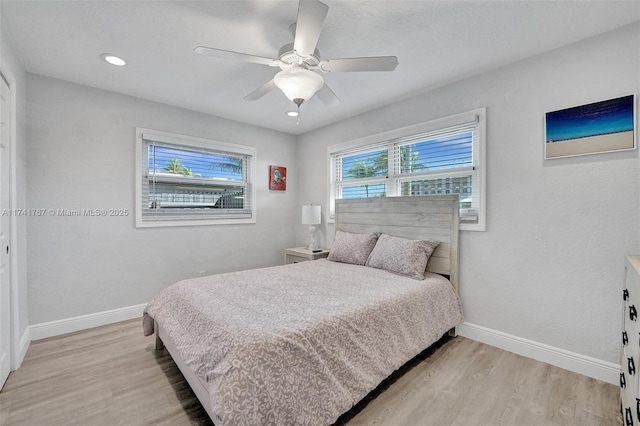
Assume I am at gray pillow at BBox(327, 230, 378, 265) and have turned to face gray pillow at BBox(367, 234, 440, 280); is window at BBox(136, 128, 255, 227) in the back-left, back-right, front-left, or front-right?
back-right

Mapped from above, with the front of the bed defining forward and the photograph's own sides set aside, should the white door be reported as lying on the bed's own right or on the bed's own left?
on the bed's own right

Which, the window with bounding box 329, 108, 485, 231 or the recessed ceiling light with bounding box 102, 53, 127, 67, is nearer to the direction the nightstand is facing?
the recessed ceiling light

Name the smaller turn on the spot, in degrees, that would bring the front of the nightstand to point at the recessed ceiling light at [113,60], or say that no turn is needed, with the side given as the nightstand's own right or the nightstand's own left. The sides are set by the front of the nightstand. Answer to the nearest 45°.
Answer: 0° — it already faces it

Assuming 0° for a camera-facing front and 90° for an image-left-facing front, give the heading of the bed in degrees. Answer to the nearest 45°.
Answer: approximately 45°

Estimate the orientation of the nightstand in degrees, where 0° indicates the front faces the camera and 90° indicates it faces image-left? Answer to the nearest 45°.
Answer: approximately 45°

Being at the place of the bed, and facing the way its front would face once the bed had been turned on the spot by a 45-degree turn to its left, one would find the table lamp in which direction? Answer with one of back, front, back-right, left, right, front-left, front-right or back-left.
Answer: back

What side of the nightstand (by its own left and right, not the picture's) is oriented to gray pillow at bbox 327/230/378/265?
left

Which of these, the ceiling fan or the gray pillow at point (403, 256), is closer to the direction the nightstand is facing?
the ceiling fan
